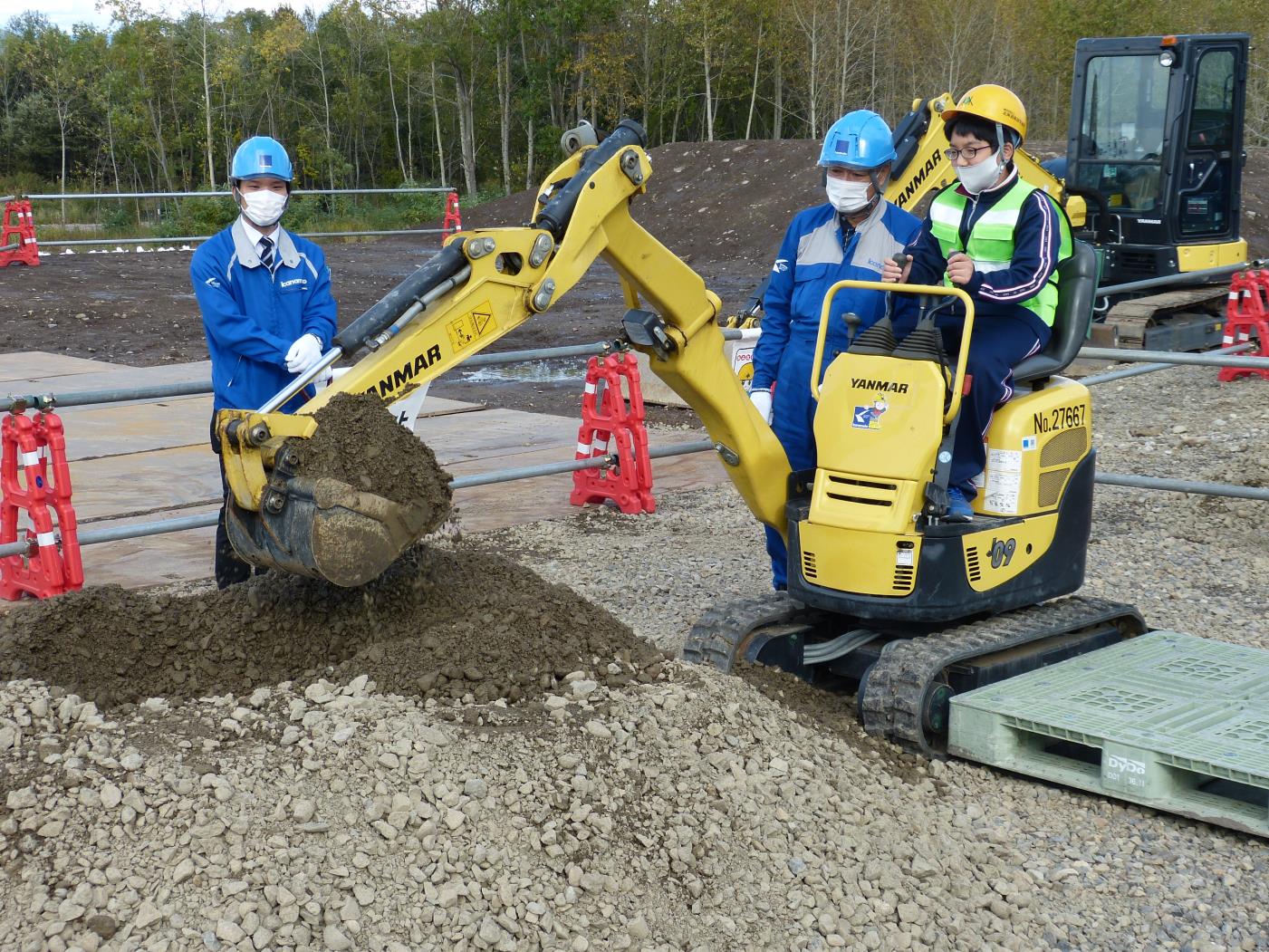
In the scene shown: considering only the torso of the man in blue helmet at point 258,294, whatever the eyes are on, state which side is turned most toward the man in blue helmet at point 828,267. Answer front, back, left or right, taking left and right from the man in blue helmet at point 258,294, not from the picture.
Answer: left

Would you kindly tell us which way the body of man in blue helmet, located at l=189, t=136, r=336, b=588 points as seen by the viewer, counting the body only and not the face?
toward the camera

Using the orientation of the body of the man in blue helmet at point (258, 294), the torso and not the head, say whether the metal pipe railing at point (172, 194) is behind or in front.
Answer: behind

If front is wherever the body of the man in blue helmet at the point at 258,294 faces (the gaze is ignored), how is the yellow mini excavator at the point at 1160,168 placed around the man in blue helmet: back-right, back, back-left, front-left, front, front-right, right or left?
back-left

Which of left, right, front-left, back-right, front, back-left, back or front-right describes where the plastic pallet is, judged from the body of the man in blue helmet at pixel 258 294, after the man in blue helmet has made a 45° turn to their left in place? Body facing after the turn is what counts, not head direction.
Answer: front

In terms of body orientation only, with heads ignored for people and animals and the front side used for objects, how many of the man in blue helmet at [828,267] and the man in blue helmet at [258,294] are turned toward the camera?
2

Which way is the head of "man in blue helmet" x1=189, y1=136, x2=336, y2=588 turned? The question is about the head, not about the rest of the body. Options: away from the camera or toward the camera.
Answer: toward the camera

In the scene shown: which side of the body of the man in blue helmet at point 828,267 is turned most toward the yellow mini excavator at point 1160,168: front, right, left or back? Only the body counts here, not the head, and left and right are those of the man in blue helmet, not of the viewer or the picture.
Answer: back

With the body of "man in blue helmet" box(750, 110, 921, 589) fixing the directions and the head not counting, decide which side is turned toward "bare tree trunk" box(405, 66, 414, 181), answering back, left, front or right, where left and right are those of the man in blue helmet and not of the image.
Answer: back

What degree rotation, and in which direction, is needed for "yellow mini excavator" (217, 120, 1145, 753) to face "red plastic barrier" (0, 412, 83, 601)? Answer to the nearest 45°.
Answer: approximately 45° to its right

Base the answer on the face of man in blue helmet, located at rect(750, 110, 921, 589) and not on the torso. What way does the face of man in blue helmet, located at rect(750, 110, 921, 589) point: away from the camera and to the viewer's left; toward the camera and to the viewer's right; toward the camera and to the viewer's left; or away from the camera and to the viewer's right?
toward the camera and to the viewer's left

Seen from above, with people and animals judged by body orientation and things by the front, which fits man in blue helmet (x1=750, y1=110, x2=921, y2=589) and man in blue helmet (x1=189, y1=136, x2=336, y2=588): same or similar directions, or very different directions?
same or similar directions

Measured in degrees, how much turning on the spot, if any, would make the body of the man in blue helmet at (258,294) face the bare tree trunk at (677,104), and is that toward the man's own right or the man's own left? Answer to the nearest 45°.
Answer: approximately 180°

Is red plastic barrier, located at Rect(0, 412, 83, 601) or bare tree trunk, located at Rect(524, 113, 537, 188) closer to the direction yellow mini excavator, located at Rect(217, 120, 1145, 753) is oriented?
the red plastic barrier

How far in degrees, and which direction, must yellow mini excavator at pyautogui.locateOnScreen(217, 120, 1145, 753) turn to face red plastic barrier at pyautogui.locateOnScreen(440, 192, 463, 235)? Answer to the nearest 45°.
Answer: approximately 135° to its right
